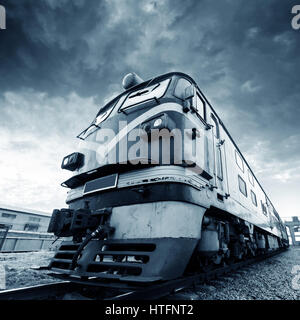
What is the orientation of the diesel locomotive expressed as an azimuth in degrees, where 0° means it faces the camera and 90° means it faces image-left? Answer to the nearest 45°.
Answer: approximately 45°
